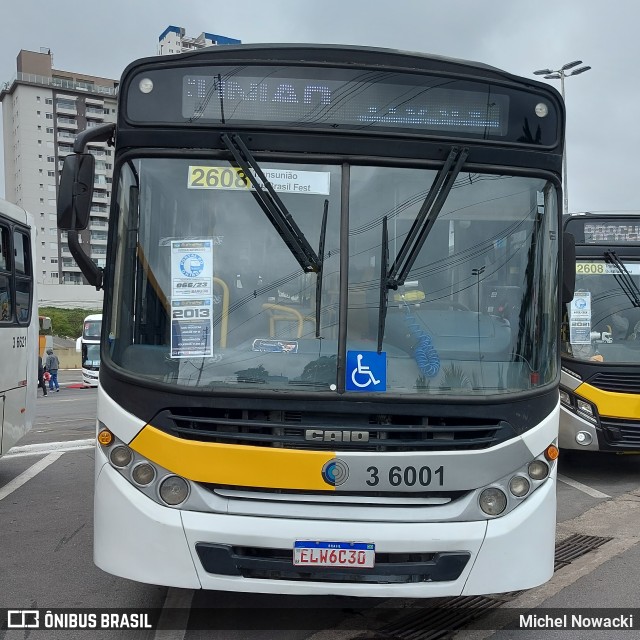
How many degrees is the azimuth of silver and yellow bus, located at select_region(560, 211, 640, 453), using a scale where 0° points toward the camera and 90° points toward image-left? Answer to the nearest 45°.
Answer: approximately 0°

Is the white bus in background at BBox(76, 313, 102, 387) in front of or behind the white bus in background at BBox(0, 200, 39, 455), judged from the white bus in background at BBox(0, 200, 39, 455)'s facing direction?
behind

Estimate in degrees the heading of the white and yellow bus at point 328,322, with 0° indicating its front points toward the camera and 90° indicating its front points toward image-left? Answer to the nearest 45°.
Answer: approximately 0°

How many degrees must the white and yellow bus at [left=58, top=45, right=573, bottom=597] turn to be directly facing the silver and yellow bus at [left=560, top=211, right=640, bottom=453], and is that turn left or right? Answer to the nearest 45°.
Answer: approximately 135° to its left

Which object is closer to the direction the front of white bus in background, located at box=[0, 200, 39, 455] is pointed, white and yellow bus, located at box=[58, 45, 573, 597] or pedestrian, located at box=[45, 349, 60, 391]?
the white and yellow bus

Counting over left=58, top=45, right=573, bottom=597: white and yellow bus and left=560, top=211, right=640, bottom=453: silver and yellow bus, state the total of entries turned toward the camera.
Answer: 2

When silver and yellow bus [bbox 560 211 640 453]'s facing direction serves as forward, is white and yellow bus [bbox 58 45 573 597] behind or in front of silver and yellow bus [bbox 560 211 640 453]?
in front

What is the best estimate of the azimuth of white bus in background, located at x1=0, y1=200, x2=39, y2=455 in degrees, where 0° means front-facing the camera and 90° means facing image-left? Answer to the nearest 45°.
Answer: approximately 45°
